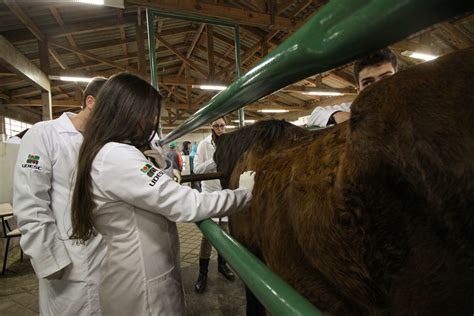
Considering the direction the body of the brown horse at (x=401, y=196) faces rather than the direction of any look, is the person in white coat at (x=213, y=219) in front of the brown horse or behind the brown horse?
in front

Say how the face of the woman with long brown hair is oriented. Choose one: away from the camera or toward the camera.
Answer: away from the camera

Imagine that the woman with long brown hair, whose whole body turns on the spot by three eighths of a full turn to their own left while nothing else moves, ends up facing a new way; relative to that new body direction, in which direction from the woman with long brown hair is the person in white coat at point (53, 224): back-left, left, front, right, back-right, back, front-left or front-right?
front

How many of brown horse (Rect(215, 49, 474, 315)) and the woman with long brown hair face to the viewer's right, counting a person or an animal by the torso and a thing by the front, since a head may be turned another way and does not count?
1

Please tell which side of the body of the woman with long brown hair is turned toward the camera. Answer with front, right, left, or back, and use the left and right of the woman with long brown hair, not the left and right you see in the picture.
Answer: right

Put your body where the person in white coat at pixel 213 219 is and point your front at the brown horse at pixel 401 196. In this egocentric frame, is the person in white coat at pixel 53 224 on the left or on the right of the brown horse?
right

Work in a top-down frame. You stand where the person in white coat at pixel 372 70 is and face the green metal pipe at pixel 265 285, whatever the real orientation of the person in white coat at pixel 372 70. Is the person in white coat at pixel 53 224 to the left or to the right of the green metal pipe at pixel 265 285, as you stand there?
right

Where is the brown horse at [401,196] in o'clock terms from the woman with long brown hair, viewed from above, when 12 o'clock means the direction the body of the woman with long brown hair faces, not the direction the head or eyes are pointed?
The brown horse is roughly at 2 o'clock from the woman with long brown hair.

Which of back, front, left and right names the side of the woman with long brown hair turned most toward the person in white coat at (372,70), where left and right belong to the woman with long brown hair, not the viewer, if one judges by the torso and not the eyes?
front

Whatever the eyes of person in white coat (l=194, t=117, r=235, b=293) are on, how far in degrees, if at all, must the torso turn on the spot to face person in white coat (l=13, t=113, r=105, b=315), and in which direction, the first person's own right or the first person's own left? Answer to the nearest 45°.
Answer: approximately 90° to the first person's own right

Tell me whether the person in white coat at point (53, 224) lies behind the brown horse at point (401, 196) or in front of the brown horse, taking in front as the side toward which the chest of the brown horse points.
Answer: in front

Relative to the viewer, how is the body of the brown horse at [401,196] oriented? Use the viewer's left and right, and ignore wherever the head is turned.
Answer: facing away from the viewer and to the left of the viewer
